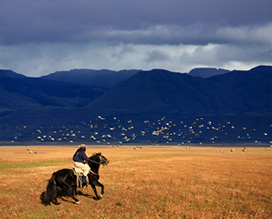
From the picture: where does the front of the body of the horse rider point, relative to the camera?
to the viewer's right

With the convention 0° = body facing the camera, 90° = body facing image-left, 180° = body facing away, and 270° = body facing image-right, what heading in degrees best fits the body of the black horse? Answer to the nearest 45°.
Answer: approximately 270°
